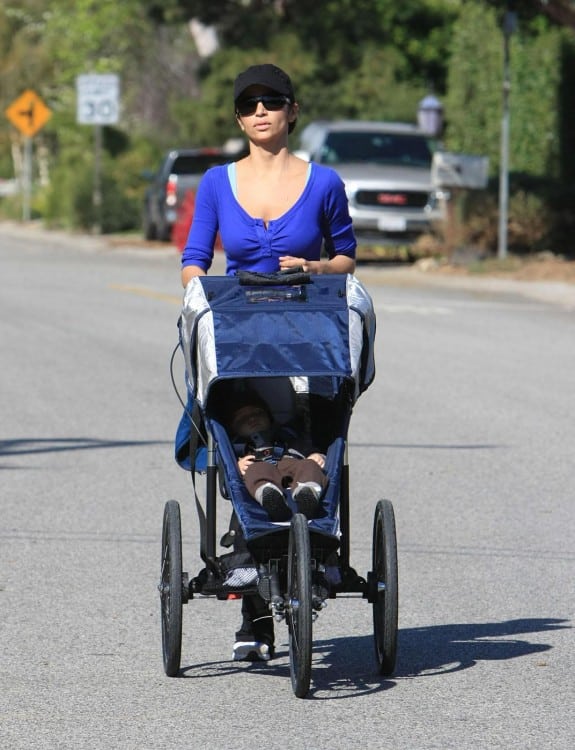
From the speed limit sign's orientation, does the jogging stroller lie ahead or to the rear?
ahead

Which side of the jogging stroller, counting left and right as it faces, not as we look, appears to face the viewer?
front

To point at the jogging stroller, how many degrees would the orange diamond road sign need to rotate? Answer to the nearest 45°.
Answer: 0° — it already faces it

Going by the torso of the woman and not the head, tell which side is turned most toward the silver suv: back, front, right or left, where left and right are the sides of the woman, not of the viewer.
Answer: back

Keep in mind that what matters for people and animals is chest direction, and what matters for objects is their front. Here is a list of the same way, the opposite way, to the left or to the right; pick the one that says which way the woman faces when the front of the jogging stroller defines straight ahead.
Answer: the same way

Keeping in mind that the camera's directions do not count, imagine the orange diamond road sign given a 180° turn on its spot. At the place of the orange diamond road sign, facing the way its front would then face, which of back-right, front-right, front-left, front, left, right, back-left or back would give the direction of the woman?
back

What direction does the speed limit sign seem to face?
toward the camera

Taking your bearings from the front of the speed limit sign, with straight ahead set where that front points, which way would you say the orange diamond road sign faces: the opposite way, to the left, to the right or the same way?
the same way

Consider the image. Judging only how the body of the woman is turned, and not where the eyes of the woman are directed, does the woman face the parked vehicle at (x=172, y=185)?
no

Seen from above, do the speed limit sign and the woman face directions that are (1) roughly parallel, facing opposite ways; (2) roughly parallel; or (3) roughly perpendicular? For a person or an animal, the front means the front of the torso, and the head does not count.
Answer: roughly parallel

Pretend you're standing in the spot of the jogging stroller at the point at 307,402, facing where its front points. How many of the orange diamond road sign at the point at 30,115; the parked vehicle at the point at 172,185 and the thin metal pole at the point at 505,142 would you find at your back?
3

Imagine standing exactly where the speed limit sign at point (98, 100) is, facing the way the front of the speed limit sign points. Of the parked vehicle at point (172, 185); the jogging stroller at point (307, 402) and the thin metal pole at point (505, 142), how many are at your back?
0

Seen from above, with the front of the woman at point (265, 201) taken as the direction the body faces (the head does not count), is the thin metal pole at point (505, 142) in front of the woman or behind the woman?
behind

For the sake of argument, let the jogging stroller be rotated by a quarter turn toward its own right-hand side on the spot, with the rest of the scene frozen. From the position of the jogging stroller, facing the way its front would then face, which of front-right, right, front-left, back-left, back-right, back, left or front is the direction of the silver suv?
right

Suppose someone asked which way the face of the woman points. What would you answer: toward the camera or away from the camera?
toward the camera
